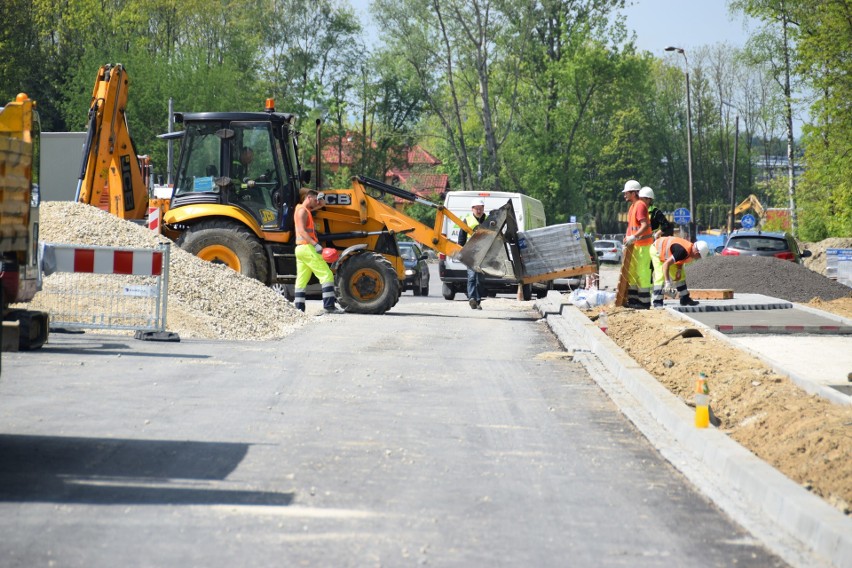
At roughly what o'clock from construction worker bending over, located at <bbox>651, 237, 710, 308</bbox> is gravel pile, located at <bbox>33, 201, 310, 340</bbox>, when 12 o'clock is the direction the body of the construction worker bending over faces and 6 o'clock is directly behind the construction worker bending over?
The gravel pile is roughly at 5 o'clock from the construction worker bending over.

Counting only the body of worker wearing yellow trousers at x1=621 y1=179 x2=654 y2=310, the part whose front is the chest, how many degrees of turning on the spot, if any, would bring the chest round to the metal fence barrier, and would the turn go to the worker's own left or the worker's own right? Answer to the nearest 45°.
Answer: approximately 45° to the worker's own left

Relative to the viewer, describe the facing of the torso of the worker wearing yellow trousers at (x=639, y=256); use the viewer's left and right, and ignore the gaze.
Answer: facing to the left of the viewer

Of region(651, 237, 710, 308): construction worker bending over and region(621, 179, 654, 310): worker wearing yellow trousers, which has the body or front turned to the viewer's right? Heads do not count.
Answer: the construction worker bending over

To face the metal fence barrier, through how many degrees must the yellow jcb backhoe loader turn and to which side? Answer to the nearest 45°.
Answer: approximately 90° to its right

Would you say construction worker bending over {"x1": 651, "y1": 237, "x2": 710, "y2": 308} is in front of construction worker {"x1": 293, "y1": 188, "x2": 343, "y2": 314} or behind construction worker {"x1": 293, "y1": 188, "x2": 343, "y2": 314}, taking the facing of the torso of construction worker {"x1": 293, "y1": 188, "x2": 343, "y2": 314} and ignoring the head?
in front

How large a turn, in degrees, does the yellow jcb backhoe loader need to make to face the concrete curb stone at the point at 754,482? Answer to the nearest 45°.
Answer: approximately 90° to its right

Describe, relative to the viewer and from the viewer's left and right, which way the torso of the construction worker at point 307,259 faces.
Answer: facing to the right of the viewer

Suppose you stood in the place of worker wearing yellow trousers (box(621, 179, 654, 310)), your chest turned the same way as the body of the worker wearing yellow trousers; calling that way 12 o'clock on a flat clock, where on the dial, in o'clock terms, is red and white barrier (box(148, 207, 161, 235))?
The red and white barrier is roughly at 12 o'clock from the worker wearing yellow trousers.

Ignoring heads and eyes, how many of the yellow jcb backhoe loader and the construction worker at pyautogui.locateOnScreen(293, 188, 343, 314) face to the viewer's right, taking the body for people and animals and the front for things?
2

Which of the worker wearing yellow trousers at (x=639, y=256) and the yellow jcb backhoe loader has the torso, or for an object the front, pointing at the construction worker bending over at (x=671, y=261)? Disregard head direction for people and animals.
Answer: the yellow jcb backhoe loader

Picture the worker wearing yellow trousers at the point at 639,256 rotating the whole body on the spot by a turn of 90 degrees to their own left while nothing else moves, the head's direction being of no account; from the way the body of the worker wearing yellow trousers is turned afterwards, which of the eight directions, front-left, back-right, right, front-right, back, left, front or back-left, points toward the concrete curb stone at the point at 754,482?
front

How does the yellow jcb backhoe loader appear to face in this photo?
to the viewer's right

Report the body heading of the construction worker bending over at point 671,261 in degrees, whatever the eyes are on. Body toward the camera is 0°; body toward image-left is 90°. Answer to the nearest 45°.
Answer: approximately 270°
